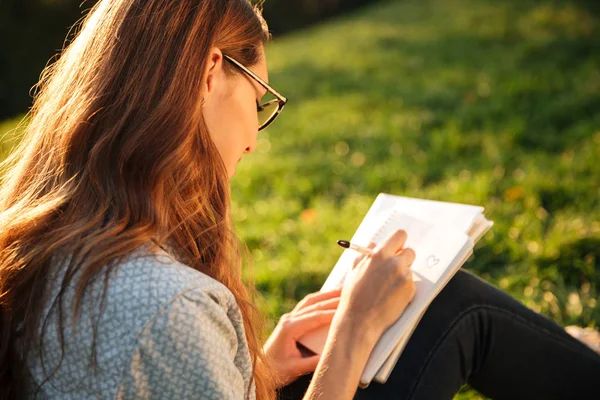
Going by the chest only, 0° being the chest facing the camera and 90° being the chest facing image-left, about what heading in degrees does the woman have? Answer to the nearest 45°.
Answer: approximately 225°

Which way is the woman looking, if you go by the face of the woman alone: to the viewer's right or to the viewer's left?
to the viewer's right
